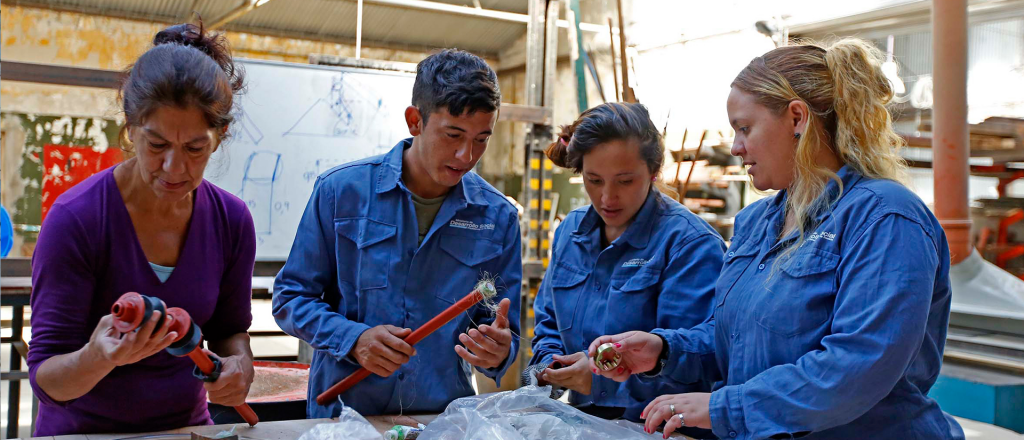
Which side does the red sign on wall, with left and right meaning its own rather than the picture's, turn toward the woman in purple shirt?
front

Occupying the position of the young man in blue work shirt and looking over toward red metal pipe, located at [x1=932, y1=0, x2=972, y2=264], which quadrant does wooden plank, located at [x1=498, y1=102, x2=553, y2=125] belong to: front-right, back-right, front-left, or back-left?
front-left

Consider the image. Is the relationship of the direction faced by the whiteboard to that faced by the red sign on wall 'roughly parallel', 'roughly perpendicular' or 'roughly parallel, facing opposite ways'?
roughly parallel

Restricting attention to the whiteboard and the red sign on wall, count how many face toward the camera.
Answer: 2

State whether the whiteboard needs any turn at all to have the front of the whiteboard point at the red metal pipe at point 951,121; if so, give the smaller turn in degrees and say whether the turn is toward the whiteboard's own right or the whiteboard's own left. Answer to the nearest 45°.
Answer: approximately 45° to the whiteboard's own left

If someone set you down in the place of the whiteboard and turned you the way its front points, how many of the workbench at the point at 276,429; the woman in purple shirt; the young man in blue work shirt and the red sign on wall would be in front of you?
3

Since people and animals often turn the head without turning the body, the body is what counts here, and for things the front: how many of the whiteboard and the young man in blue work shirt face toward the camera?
2

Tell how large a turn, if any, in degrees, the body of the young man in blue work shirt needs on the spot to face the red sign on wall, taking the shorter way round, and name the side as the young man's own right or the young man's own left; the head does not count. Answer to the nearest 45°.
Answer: approximately 135° to the young man's own right

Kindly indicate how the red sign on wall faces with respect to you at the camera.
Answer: facing the viewer

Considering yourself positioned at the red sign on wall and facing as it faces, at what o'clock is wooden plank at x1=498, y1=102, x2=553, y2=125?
The wooden plank is roughly at 10 o'clock from the red sign on wall.

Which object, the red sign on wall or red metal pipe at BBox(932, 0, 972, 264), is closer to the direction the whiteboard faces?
the red metal pipe

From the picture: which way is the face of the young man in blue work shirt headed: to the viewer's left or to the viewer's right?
to the viewer's right

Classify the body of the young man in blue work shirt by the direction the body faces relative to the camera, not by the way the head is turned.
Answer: toward the camera
